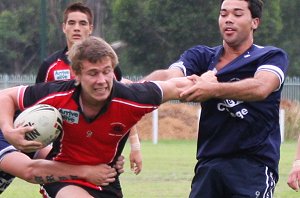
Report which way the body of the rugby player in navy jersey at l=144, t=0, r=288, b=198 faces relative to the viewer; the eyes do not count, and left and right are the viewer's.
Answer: facing the viewer and to the left of the viewer

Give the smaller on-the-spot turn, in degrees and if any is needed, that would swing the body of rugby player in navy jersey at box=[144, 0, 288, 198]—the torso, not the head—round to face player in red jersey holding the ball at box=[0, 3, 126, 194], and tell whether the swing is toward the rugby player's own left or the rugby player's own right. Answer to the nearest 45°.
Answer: approximately 45° to the rugby player's own right

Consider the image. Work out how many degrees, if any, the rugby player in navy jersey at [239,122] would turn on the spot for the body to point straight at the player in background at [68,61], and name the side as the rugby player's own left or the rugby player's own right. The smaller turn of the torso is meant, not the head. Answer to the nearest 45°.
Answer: approximately 90° to the rugby player's own right

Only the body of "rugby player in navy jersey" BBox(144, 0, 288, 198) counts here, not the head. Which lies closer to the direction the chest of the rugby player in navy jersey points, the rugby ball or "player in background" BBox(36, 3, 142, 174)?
the rugby ball

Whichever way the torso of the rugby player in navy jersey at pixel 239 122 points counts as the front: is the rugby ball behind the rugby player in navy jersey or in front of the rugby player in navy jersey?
in front

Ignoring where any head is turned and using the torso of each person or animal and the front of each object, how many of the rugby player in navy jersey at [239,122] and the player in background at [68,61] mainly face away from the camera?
0

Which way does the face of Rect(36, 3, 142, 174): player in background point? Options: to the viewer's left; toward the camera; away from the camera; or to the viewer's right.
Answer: toward the camera

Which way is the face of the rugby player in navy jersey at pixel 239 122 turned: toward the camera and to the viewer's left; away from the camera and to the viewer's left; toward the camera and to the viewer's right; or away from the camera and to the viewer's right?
toward the camera and to the viewer's left

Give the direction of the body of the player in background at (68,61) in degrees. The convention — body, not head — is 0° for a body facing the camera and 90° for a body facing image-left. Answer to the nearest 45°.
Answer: approximately 0°

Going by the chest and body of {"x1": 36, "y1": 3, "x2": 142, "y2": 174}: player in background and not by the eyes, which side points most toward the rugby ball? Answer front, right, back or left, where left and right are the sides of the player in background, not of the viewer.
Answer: front
